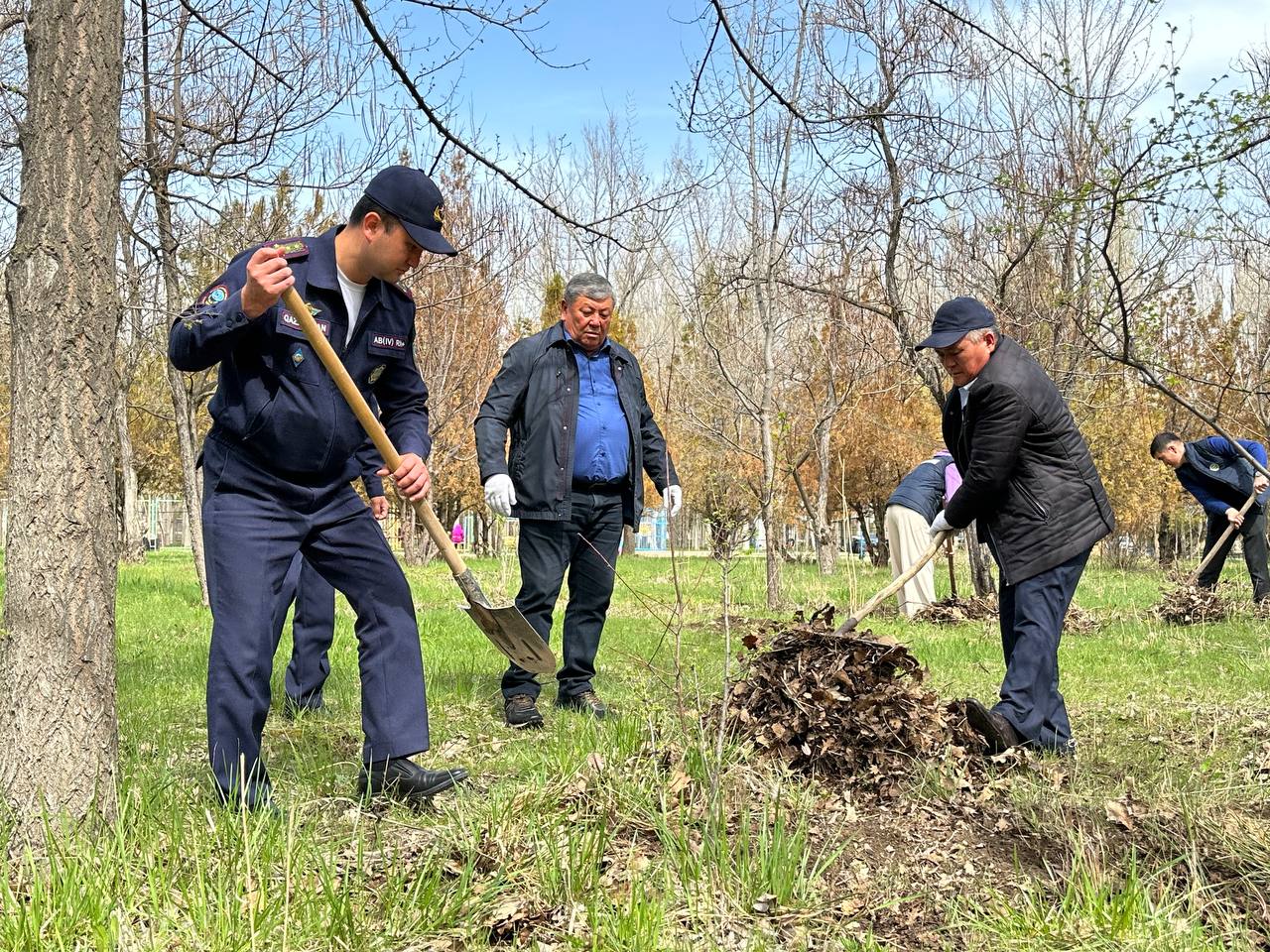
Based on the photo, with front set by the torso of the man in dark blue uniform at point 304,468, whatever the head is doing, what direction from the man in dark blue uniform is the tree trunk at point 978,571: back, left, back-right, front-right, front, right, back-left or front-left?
left

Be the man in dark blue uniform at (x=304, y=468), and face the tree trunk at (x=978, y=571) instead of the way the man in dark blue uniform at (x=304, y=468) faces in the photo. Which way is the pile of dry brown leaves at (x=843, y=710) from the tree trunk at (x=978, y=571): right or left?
right

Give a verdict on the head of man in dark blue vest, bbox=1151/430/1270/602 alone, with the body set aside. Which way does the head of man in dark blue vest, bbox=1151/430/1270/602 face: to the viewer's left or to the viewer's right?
to the viewer's left

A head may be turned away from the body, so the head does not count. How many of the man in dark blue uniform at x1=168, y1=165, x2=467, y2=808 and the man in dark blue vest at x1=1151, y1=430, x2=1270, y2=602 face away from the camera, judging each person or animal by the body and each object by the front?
0

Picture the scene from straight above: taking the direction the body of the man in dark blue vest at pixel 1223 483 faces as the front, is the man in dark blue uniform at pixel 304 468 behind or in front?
in front

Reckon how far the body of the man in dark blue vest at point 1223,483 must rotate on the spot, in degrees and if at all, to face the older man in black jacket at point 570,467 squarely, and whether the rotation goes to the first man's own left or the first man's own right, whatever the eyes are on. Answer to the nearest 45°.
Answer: approximately 45° to the first man's own left

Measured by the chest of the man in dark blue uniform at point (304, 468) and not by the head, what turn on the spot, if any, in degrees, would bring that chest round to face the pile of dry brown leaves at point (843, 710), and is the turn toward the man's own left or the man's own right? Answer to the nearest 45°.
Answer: approximately 45° to the man's own left

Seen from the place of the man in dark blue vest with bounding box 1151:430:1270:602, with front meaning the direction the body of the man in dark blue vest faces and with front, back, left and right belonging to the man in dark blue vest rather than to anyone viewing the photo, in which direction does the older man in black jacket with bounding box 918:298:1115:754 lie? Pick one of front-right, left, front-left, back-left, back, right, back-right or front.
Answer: front-left

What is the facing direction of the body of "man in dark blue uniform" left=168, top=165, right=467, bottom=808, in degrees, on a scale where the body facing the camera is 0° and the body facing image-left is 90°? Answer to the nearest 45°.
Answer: approximately 315°

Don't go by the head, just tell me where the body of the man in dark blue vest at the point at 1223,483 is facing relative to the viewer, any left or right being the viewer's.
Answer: facing the viewer and to the left of the viewer

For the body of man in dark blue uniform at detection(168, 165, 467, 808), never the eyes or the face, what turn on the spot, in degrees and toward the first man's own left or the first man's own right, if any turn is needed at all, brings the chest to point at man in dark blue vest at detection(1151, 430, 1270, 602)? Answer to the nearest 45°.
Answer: approximately 90° to the first man's own left

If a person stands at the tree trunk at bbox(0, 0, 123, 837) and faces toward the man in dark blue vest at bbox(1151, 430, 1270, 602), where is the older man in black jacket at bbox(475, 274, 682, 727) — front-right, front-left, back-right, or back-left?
front-left

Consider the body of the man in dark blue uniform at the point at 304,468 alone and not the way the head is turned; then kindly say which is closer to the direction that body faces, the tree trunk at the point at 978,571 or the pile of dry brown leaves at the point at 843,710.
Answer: the pile of dry brown leaves
